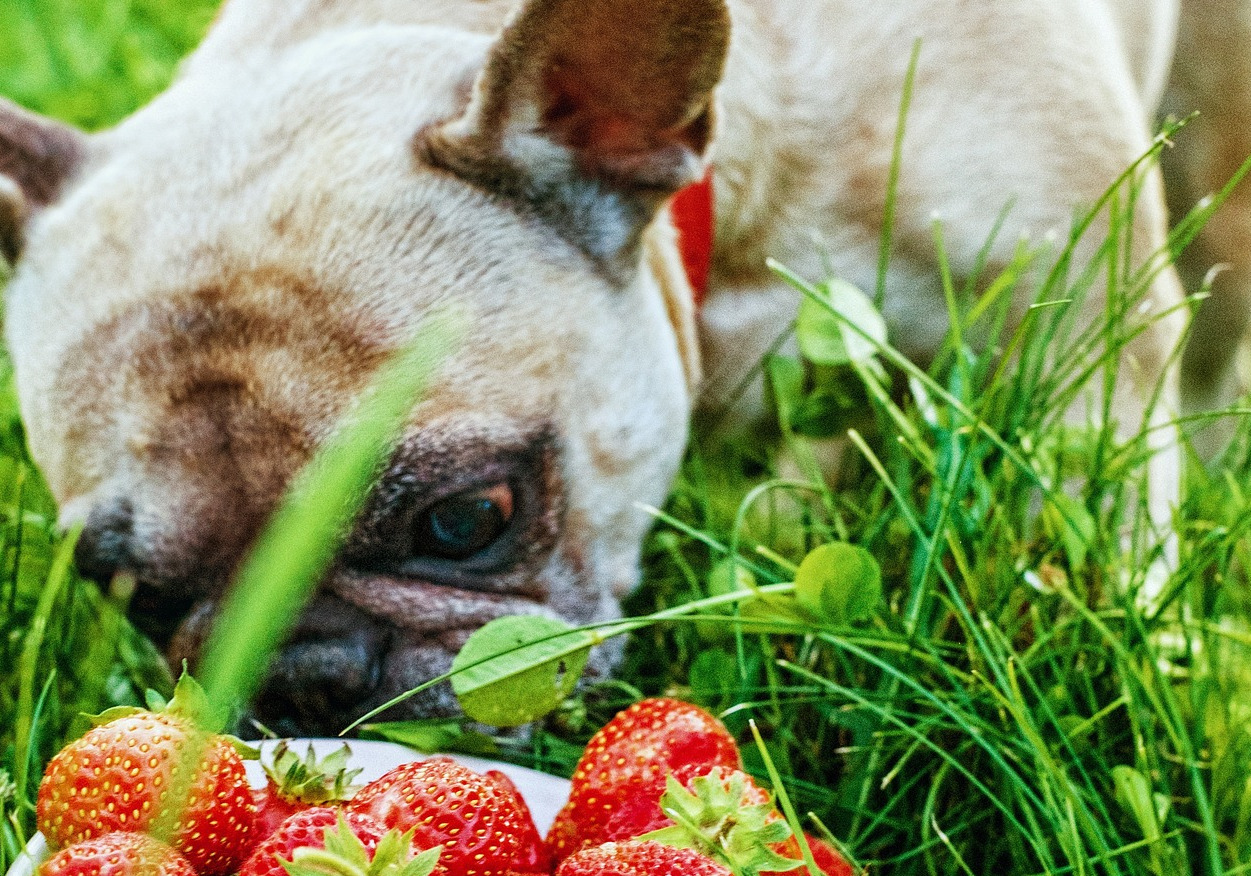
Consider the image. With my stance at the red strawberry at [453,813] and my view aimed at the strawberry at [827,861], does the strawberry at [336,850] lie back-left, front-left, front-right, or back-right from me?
back-right

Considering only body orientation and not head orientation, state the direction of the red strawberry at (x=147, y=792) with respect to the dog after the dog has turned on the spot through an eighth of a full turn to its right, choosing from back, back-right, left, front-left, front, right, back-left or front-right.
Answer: left

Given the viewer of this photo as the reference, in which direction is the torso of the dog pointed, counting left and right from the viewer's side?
facing the viewer and to the left of the viewer

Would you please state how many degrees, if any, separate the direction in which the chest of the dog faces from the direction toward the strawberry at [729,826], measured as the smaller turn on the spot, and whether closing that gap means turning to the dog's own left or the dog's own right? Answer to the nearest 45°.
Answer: approximately 45° to the dog's own left

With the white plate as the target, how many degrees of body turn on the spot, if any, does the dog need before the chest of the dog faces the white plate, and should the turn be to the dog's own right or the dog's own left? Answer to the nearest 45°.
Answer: approximately 45° to the dog's own left

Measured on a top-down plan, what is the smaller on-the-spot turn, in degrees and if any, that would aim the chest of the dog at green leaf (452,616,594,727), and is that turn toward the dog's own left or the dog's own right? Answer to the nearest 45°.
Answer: approximately 45° to the dog's own left

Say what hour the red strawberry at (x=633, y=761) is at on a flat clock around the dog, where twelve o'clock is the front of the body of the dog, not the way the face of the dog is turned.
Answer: The red strawberry is roughly at 10 o'clock from the dog.

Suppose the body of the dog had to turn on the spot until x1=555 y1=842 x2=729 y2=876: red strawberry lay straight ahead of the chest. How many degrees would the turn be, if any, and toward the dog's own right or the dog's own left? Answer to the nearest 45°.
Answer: approximately 45° to the dog's own left
